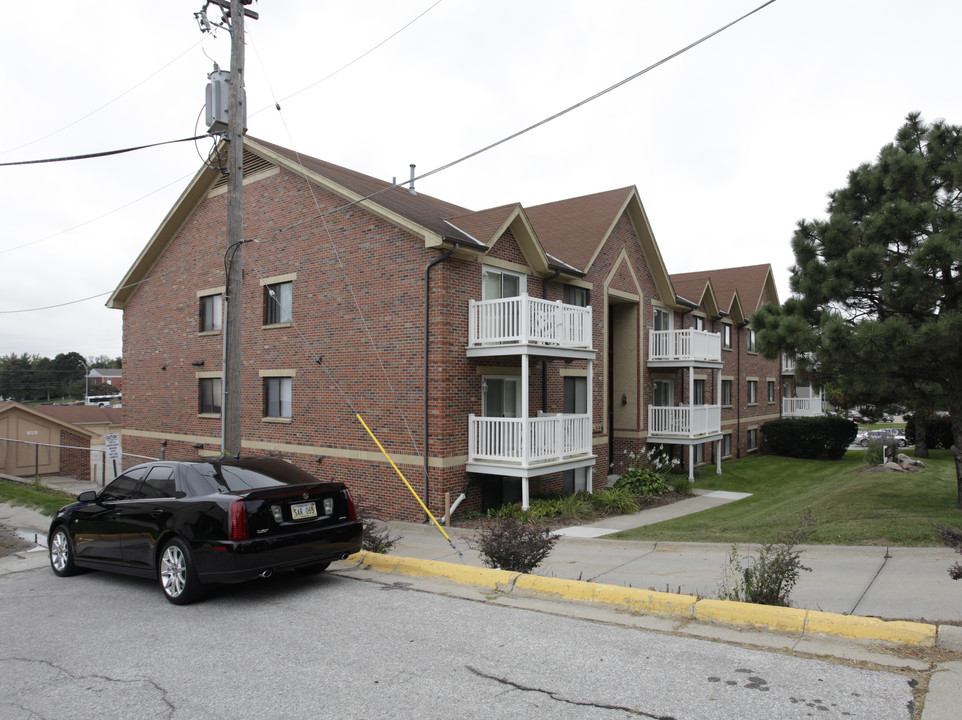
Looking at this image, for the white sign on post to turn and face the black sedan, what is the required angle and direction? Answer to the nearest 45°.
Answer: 0° — it already faces it

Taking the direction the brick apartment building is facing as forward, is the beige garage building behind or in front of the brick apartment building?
behind

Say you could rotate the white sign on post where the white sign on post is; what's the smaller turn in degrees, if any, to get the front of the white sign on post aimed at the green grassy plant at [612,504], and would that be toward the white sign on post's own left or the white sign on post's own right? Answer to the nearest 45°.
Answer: approximately 90° to the white sign on post's own left

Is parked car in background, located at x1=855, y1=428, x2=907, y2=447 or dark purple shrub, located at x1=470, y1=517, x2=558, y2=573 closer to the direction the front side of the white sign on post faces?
the dark purple shrub

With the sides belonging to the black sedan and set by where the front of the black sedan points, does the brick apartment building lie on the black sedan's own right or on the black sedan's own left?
on the black sedan's own right

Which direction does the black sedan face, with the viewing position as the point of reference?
facing away from the viewer and to the left of the viewer

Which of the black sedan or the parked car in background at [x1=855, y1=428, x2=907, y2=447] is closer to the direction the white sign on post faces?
the black sedan

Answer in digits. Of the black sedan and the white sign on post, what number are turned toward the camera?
1

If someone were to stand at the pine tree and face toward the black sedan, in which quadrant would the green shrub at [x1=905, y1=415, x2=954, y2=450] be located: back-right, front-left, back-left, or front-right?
back-right

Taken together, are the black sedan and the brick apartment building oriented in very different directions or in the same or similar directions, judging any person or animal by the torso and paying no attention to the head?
very different directions
